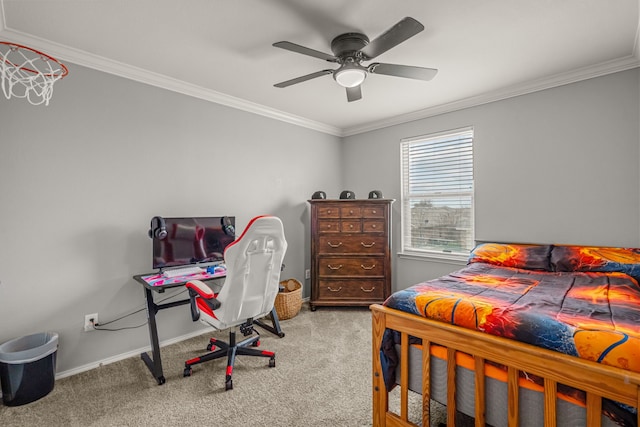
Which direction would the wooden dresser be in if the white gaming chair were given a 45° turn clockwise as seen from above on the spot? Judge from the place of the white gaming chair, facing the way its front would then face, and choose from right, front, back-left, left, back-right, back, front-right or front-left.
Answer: front-right

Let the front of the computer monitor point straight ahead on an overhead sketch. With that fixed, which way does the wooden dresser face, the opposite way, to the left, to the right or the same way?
to the right

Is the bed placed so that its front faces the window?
no

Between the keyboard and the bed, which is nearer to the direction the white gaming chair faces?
the keyboard

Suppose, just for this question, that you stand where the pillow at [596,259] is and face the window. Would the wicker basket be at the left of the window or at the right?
left

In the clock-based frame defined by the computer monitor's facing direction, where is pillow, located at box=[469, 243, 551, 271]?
The pillow is roughly at 11 o'clock from the computer monitor.

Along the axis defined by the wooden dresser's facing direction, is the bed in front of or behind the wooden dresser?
in front

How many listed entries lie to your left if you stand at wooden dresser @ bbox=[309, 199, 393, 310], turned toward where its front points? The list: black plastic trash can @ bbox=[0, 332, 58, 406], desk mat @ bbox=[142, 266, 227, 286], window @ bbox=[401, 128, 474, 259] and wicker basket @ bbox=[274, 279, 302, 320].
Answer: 1

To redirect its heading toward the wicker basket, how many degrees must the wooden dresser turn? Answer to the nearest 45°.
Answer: approximately 45° to its right

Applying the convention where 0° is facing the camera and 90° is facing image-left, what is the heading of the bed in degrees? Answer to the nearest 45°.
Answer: approximately 45°

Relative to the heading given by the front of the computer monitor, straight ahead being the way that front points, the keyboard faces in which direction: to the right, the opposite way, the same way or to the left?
the same way

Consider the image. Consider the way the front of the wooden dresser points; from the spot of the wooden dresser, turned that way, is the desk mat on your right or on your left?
on your right

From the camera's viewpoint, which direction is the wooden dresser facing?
toward the camera

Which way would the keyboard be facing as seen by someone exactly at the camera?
facing the viewer and to the right of the viewer

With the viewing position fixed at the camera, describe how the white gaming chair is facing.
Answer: facing away from the viewer and to the left of the viewer

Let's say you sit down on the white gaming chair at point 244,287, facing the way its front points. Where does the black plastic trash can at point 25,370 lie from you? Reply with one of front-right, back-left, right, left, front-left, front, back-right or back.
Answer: front-left

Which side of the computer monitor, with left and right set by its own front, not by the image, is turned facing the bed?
front

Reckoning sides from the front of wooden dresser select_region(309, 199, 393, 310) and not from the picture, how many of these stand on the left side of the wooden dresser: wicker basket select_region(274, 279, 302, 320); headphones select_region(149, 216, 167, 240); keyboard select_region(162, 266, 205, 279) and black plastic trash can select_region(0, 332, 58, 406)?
0

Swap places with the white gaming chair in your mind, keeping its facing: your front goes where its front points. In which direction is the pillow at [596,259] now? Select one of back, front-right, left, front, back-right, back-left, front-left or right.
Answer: back-right

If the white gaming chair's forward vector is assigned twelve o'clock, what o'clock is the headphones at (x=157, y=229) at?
The headphones is roughly at 12 o'clock from the white gaming chair.
